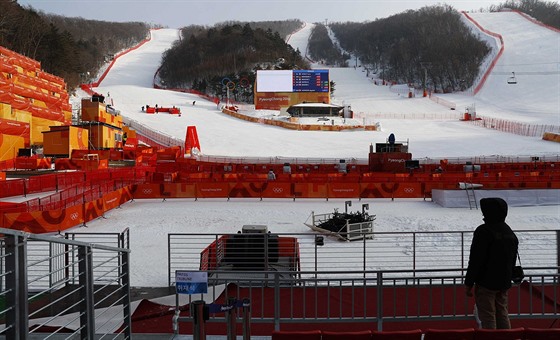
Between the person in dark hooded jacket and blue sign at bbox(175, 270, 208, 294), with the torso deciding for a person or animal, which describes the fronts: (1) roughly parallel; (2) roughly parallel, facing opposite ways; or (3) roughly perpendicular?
roughly parallel, facing opposite ways

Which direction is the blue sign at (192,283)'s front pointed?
toward the camera

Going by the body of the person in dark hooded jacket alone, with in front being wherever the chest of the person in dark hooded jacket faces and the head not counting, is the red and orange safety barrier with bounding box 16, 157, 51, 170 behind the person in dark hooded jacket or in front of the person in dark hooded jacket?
in front

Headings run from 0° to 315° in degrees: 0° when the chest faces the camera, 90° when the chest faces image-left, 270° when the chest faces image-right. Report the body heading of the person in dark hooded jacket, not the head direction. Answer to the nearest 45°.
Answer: approximately 135°

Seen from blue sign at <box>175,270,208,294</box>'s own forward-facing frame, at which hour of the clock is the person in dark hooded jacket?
The person in dark hooded jacket is roughly at 9 o'clock from the blue sign.

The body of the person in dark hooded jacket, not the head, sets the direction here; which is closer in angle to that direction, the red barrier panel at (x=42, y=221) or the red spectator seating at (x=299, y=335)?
the red barrier panel

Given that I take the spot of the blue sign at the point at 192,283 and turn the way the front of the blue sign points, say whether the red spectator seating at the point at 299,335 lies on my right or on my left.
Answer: on my left

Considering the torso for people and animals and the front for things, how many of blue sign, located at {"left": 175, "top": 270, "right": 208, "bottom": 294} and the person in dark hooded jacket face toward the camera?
1

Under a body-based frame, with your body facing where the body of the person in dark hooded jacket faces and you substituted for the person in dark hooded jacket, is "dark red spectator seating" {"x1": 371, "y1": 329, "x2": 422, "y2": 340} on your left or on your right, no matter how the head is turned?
on your left

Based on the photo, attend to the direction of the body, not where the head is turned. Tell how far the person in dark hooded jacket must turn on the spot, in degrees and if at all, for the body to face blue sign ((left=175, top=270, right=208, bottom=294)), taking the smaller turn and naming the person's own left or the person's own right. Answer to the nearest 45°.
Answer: approximately 90° to the person's own left

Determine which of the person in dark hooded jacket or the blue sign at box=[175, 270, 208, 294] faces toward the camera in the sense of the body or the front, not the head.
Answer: the blue sign
